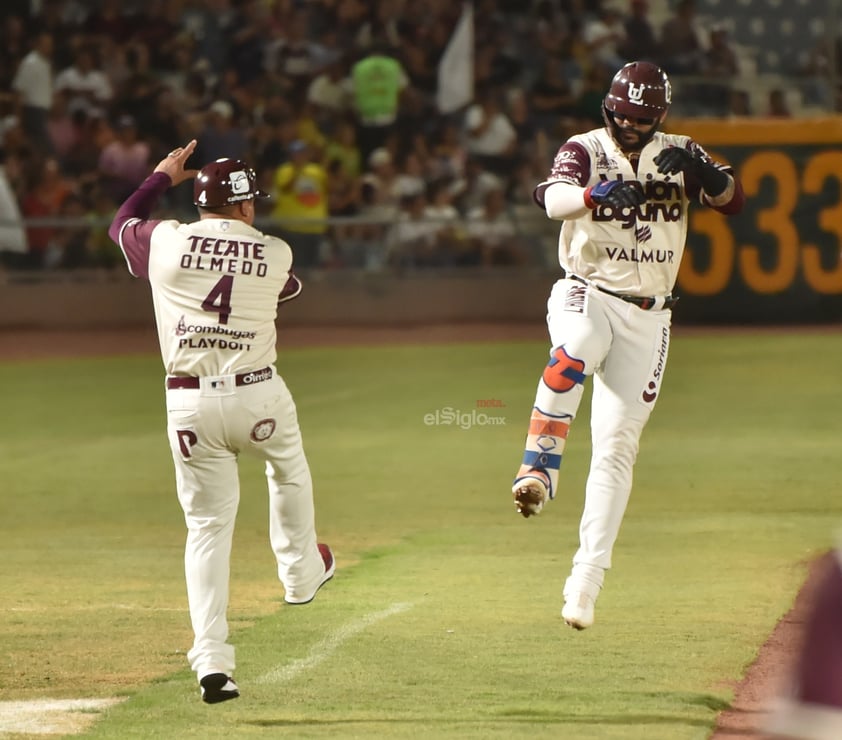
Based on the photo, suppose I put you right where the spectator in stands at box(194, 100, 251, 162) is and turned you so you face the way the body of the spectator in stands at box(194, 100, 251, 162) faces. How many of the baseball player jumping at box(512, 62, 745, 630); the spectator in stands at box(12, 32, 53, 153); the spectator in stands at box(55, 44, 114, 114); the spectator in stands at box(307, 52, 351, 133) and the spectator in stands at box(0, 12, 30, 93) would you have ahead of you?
1

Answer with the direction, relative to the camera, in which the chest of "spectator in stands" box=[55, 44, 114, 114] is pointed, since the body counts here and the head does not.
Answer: toward the camera

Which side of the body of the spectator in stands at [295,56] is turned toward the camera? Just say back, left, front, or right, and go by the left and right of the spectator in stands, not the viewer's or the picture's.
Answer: front

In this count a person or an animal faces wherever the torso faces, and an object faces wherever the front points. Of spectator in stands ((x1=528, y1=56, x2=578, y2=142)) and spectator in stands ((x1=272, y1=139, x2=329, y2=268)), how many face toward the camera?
2

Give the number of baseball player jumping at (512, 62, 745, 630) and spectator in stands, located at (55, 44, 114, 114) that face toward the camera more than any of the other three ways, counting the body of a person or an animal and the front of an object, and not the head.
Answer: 2

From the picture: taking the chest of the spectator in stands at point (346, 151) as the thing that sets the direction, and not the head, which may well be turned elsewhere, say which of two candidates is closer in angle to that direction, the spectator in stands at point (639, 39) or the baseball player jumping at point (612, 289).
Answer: the baseball player jumping

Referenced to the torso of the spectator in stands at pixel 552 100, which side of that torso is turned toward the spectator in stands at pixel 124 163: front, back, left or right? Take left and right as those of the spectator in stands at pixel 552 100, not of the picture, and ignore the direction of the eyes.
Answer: right

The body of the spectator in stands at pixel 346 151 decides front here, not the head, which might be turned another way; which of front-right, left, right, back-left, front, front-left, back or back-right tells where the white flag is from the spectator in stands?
back-left

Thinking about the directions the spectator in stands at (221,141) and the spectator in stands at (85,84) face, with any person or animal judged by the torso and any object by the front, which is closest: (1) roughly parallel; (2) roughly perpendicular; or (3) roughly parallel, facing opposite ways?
roughly parallel
